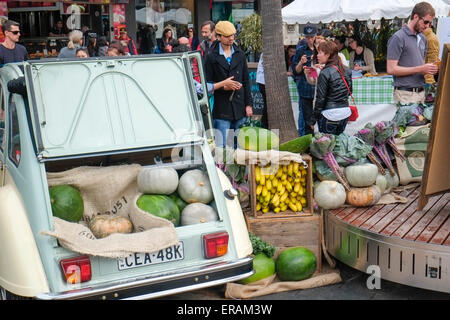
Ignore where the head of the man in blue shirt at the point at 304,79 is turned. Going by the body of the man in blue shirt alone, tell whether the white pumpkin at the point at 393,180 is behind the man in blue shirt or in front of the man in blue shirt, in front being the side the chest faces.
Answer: in front

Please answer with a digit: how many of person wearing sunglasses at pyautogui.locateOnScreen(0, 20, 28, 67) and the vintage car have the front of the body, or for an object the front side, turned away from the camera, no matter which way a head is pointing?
1

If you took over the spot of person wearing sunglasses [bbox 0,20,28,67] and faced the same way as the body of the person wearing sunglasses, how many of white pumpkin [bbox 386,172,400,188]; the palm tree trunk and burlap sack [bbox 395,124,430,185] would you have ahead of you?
3

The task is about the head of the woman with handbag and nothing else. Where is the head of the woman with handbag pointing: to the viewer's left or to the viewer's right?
to the viewer's left

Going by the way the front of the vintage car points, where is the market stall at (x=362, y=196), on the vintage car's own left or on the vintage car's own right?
on the vintage car's own right

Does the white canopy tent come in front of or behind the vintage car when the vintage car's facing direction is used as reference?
in front

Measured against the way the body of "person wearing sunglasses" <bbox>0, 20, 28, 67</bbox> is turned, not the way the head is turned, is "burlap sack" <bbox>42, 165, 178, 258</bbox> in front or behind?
in front

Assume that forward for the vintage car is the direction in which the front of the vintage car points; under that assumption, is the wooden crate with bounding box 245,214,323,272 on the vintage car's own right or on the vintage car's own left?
on the vintage car's own right

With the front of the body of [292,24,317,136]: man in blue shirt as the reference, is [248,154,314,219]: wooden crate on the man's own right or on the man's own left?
on the man's own right

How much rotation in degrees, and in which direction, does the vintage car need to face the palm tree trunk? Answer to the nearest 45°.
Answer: approximately 45° to its right

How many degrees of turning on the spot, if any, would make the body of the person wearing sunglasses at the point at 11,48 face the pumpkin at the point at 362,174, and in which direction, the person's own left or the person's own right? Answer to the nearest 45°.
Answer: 0° — they already face it

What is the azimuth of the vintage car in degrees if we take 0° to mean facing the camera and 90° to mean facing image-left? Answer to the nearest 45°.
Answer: approximately 180°

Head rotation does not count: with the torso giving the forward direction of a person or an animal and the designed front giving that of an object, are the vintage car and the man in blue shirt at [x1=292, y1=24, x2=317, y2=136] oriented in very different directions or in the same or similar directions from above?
very different directions

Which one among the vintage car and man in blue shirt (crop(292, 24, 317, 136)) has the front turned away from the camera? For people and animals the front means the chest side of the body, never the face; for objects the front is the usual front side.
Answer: the vintage car
